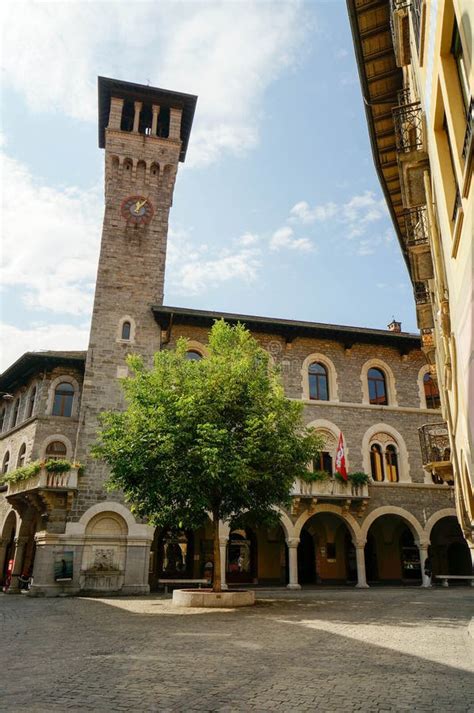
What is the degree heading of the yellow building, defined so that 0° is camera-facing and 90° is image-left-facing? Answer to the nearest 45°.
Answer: approximately 90°

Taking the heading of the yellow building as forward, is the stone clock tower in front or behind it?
in front
